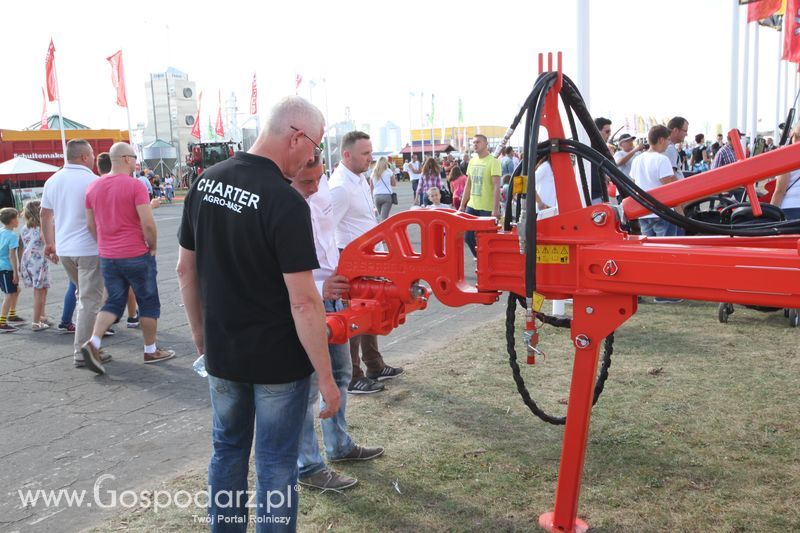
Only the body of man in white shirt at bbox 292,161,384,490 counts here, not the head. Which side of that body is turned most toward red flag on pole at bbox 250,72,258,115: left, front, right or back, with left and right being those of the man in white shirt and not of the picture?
left

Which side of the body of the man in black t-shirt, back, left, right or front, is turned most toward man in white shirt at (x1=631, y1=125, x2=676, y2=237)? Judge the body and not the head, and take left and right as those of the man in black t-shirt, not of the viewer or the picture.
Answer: front

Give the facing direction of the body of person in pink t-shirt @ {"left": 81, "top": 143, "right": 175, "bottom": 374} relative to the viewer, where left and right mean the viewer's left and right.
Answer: facing away from the viewer and to the right of the viewer

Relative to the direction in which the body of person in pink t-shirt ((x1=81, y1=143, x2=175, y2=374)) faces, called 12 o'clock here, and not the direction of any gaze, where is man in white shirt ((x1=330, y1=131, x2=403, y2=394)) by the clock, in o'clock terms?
The man in white shirt is roughly at 3 o'clock from the person in pink t-shirt.

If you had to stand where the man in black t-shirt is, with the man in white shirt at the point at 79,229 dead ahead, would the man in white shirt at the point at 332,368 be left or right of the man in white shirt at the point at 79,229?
right

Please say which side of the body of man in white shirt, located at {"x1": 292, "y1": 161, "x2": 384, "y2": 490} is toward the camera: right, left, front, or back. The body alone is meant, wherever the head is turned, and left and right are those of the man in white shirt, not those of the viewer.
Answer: right

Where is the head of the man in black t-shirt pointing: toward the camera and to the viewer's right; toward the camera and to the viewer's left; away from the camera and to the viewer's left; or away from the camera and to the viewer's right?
away from the camera and to the viewer's right

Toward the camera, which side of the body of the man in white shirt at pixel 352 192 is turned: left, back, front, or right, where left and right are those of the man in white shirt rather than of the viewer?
right

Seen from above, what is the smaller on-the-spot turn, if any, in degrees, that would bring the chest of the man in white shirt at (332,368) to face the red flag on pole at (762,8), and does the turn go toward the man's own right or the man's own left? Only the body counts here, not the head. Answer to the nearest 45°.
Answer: approximately 45° to the man's own left

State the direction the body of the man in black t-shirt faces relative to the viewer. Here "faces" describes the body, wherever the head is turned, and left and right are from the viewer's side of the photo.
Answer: facing away from the viewer and to the right of the viewer

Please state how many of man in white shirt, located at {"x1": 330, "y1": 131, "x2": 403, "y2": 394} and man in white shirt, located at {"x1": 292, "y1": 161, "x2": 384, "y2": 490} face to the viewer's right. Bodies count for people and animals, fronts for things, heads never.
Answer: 2

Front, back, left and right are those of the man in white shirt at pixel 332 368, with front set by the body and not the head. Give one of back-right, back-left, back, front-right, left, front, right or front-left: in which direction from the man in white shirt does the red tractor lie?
left

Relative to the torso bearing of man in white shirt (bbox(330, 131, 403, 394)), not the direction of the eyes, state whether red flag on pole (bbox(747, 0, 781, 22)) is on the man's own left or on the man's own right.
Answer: on the man's own left
